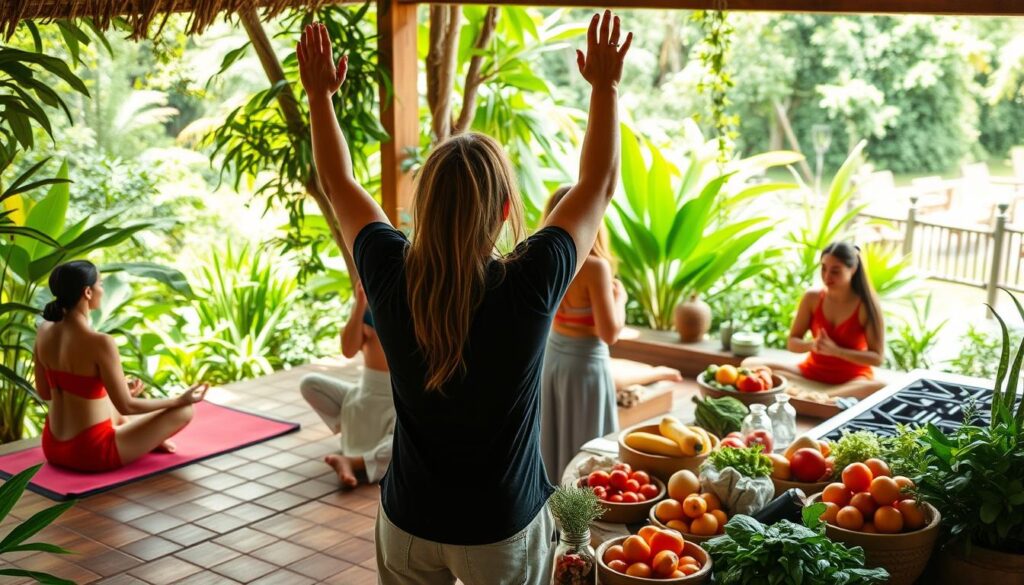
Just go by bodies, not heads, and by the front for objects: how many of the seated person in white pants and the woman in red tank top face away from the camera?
0

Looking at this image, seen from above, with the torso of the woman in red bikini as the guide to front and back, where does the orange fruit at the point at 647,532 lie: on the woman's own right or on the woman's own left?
on the woman's own right

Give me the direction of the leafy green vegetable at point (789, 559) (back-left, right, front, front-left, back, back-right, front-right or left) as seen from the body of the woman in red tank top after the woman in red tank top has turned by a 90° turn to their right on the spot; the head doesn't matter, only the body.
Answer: back-left

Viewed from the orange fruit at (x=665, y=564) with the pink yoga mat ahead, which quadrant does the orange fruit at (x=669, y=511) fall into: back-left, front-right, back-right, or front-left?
front-right

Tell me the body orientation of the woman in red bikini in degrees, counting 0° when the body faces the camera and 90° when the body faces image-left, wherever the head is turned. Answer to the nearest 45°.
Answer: approximately 225°

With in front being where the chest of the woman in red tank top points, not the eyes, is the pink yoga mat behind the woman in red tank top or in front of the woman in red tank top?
in front

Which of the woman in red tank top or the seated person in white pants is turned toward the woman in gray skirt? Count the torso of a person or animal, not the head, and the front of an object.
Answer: the woman in red tank top

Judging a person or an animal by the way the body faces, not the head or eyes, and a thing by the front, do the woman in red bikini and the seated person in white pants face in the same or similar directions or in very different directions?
very different directions

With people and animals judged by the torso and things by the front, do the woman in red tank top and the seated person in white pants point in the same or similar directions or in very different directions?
same or similar directions

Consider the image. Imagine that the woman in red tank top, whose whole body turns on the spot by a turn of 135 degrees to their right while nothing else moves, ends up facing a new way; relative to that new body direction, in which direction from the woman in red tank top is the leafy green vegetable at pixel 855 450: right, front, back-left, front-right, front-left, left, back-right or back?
back

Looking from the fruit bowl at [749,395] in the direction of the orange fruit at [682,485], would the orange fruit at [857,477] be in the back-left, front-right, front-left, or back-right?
front-left

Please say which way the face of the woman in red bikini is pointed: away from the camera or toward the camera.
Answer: away from the camera

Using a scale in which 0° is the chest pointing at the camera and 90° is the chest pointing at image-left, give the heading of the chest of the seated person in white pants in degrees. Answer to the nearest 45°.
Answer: approximately 45°

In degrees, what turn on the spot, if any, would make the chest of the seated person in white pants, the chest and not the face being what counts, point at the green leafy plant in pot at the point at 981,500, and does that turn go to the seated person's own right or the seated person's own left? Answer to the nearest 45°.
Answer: approximately 90° to the seated person's own left

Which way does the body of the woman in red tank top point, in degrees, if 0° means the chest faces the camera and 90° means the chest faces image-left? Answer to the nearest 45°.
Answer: approximately 45°

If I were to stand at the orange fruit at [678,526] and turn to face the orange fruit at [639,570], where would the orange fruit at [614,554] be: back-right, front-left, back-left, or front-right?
front-right

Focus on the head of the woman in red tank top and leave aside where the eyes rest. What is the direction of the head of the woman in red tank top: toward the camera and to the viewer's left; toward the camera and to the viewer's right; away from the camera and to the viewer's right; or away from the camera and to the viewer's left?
toward the camera and to the viewer's left
